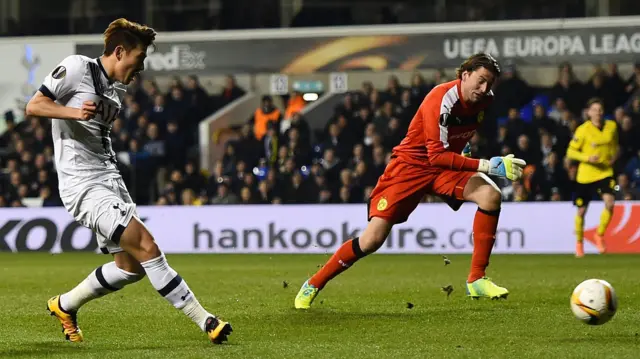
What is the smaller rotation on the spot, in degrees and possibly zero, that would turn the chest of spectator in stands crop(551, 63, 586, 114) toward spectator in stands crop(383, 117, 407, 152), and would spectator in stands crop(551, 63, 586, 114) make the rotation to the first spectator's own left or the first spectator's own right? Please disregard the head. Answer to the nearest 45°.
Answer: approximately 90° to the first spectator's own right

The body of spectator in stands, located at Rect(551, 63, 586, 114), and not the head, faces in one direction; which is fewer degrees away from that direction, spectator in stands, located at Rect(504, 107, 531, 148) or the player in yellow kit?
the player in yellow kit

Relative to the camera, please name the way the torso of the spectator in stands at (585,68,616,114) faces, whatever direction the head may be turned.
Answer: toward the camera

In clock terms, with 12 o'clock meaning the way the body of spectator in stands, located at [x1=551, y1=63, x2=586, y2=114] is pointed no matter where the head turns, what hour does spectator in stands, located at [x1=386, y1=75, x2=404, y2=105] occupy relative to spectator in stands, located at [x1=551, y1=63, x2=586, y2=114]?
spectator in stands, located at [x1=386, y1=75, x2=404, y2=105] is roughly at 3 o'clock from spectator in stands, located at [x1=551, y1=63, x2=586, y2=114].

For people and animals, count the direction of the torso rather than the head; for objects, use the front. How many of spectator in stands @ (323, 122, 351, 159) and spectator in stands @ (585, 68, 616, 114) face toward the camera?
2

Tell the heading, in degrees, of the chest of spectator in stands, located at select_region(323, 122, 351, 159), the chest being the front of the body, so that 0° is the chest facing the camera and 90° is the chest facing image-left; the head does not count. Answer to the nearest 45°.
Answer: approximately 0°

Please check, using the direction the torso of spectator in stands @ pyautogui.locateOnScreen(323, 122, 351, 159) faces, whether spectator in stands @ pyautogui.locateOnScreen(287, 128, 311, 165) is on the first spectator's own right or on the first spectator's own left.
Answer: on the first spectator's own right

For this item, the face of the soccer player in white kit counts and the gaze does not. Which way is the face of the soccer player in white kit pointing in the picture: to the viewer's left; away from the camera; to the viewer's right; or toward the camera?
to the viewer's right

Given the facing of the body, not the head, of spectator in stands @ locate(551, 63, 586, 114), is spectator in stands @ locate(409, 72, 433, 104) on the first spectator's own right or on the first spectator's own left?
on the first spectator's own right

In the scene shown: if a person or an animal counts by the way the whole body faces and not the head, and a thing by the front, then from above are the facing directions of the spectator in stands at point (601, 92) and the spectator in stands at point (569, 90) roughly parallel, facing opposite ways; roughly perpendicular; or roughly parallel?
roughly parallel

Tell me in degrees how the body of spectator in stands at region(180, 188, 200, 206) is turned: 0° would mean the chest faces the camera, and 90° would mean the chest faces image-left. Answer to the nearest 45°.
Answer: approximately 0°
